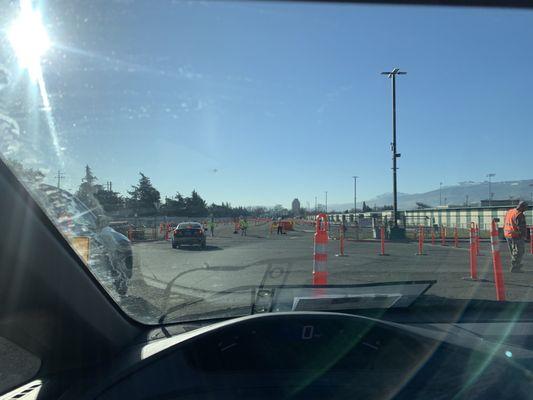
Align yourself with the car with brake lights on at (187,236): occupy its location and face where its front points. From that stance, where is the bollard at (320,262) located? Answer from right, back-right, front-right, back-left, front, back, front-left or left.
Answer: back

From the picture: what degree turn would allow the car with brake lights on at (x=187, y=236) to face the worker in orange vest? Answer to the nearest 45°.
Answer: approximately 135° to its right

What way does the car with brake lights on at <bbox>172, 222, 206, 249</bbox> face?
away from the camera
